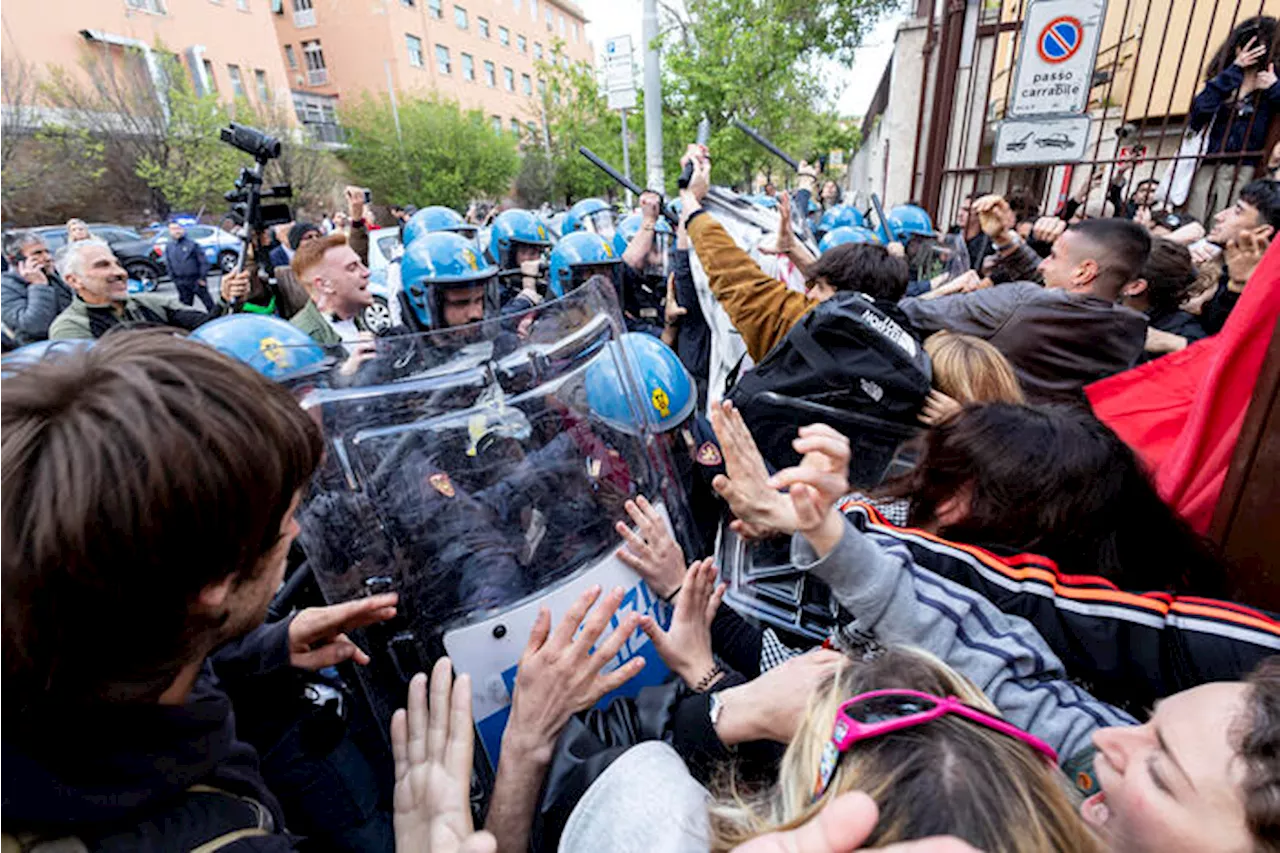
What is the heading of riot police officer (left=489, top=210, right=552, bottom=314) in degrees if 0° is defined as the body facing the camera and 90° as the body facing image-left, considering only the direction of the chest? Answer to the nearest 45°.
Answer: approximately 315°

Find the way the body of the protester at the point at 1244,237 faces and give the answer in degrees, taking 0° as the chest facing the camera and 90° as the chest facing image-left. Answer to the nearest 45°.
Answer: approximately 90°

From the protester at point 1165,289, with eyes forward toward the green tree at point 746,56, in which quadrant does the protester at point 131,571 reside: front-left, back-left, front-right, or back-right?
back-left

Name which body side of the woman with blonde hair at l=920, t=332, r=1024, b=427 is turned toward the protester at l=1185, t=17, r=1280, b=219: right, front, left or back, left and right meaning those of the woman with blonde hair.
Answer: right

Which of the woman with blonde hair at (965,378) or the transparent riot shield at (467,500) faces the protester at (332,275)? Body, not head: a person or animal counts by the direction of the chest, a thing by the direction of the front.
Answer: the woman with blonde hair

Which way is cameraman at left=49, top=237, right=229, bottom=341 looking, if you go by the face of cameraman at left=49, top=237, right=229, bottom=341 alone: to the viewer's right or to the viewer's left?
to the viewer's right

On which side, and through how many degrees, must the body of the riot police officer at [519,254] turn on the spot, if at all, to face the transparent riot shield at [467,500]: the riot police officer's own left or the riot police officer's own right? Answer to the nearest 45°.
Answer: approximately 45° to the riot police officer's own right

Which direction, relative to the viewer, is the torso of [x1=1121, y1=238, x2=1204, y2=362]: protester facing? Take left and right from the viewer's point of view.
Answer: facing away from the viewer and to the left of the viewer

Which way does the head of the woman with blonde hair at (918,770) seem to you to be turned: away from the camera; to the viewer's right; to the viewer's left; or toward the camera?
away from the camera

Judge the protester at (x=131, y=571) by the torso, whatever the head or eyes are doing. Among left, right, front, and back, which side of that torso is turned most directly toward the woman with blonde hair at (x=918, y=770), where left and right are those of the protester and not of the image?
right

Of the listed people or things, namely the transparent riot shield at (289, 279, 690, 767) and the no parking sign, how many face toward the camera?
2

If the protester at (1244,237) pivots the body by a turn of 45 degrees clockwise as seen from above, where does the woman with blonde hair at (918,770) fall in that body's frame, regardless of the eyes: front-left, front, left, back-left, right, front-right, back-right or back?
back-left

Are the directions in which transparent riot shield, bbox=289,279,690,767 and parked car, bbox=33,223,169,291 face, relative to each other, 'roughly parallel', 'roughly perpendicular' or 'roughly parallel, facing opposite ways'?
roughly perpendicular

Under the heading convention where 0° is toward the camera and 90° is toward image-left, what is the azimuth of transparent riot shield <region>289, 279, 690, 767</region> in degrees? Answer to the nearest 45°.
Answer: approximately 0°

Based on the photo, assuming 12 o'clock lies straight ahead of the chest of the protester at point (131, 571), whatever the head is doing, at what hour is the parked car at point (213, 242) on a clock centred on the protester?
The parked car is roughly at 11 o'clock from the protester.
